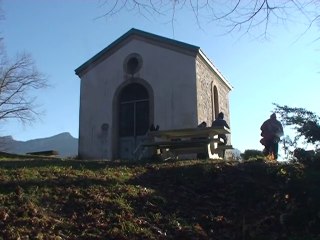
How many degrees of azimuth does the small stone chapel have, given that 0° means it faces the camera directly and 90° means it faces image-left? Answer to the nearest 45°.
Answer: approximately 45°

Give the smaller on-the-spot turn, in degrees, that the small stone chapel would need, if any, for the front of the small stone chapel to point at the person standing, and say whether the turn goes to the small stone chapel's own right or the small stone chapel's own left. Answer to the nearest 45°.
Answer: approximately 90° to the small stone chapel's own left

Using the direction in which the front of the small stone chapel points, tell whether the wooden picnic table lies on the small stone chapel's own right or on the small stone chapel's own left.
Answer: on the small stone chapel's own left
